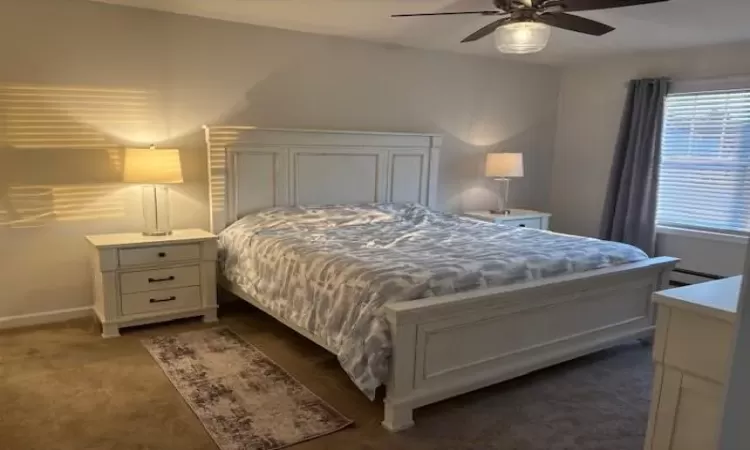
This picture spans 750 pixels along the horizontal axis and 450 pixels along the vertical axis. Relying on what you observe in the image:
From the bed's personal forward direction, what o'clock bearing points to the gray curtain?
The gray curtain is roughly at 9 o'clock from the bed.

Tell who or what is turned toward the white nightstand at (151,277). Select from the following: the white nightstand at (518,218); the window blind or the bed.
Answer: the window blind

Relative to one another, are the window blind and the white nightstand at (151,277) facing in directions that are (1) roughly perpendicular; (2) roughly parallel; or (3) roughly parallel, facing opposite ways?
roughly perpendicular

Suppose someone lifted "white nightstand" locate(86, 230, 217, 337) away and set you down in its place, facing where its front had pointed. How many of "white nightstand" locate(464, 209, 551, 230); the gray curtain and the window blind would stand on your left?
3

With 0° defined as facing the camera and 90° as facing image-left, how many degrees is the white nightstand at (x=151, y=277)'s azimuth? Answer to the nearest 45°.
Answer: approximately 0°

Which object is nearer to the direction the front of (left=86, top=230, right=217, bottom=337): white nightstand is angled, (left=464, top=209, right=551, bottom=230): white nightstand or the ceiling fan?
the ceiling fan
